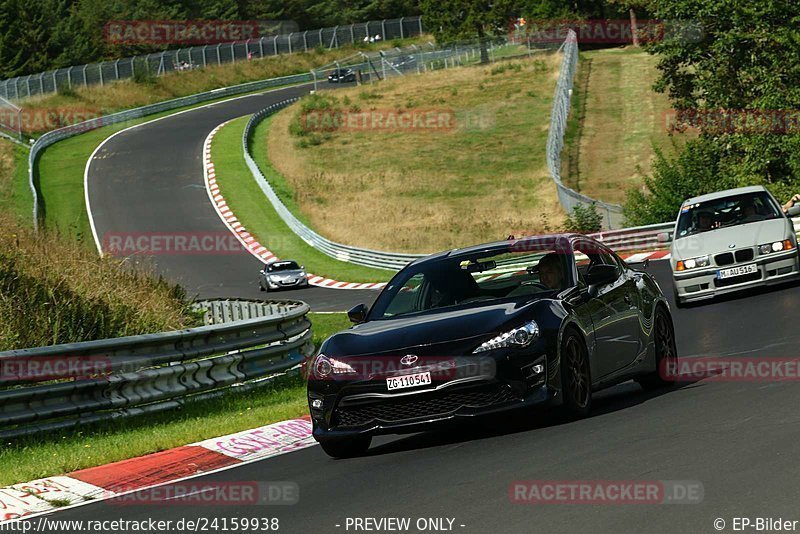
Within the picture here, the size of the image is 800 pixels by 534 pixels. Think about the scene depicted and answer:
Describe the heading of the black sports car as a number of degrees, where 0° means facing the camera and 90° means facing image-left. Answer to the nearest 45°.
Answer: approximately 45°

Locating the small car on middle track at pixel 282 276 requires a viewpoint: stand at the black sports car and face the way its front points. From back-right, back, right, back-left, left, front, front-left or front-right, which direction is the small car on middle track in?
back-right

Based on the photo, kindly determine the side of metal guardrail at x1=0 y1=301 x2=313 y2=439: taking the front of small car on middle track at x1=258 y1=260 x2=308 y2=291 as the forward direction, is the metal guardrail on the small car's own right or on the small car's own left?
on the small car's own right

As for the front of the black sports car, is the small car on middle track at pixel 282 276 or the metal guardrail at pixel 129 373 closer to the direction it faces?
the metal guardrail

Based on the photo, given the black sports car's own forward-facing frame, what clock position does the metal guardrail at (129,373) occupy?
The metal guardrail is roughly at 3 o'clock from the black sports car.
